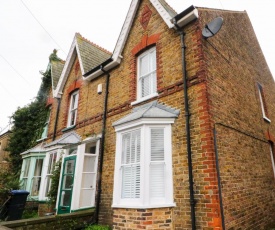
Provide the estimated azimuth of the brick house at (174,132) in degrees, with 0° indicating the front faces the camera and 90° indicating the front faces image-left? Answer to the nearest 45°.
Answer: approximately 45°

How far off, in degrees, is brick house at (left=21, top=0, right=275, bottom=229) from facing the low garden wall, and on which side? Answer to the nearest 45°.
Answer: approximately 45° to its right
